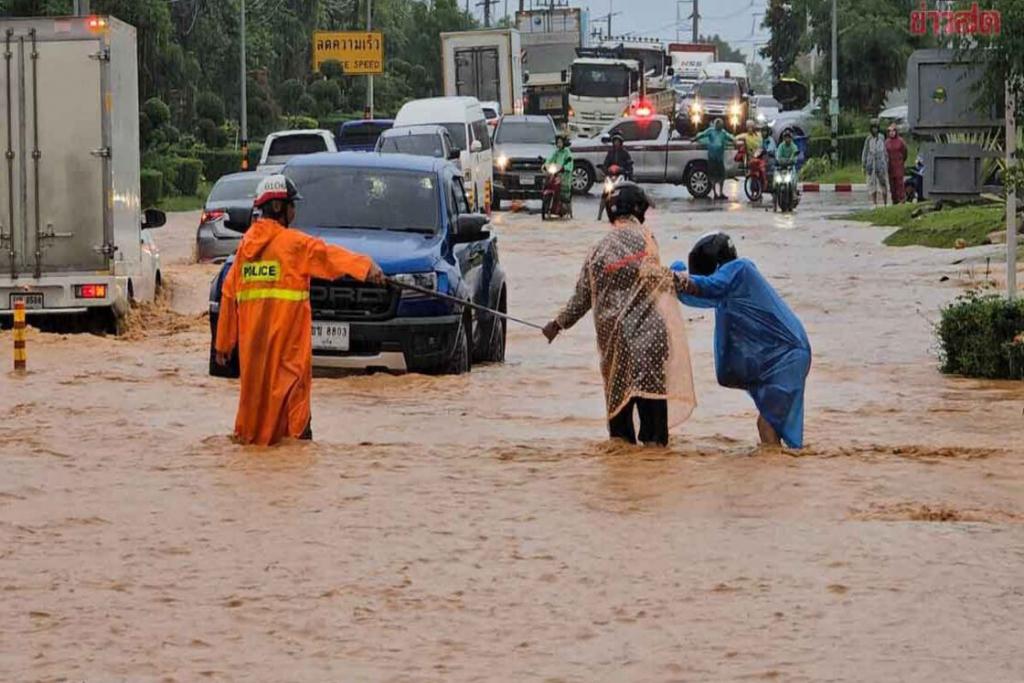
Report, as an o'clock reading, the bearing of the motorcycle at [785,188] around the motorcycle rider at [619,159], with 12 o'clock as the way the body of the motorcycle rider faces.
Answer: The motorcycle is roughly at 9 o'clock from the motorcycle rider.

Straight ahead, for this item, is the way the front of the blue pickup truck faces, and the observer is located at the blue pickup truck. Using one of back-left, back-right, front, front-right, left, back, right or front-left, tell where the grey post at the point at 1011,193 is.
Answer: left

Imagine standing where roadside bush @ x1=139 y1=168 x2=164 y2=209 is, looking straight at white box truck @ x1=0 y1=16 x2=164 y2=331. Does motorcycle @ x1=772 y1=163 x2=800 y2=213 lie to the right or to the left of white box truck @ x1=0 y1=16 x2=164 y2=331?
left

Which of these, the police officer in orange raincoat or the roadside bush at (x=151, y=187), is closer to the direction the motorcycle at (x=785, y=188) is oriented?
the police officer in orange raincoat

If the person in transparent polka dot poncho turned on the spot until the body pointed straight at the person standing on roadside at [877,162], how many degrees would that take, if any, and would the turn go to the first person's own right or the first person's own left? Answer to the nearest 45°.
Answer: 0° — they already face them

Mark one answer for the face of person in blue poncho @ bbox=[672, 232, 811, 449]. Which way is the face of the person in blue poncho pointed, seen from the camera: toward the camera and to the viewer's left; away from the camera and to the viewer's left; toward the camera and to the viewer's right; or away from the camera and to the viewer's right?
away from the camera and to the viewer's left

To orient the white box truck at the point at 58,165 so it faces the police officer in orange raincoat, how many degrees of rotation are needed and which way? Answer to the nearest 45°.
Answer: approximately 180°

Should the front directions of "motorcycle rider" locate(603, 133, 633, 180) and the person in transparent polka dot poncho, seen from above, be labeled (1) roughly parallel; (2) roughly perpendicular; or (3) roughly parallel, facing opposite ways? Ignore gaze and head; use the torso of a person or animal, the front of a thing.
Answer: roughly parallel, facing opposite ways

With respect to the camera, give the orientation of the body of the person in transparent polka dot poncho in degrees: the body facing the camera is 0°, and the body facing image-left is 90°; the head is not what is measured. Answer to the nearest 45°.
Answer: approximately 180°

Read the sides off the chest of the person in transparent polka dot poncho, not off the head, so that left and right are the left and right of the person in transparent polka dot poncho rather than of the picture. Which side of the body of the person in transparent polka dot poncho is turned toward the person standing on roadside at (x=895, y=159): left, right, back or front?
front

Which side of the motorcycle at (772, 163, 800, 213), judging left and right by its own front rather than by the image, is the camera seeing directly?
front

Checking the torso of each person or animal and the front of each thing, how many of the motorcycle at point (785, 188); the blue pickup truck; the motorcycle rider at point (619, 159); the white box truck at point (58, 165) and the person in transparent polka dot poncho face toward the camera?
3

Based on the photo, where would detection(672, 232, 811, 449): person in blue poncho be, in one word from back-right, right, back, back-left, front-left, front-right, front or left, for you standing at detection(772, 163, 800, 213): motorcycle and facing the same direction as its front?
front

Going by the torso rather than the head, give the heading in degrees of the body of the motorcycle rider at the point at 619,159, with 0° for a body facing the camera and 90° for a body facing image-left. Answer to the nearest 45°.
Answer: approximately 0°

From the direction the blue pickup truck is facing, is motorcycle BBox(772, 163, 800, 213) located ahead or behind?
behind

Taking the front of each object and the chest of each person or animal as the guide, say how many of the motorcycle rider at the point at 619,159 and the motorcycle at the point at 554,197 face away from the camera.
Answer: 0

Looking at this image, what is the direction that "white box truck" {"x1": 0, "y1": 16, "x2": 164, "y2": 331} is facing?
away from the camera

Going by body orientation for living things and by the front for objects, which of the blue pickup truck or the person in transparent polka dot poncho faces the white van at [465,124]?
the person in transparent polka dot poncho

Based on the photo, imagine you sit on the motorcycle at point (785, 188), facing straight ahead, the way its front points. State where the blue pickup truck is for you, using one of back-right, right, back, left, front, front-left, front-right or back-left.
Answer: front

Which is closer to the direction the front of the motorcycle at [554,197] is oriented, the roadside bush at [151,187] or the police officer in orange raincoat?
the police officer in orange raincoat
